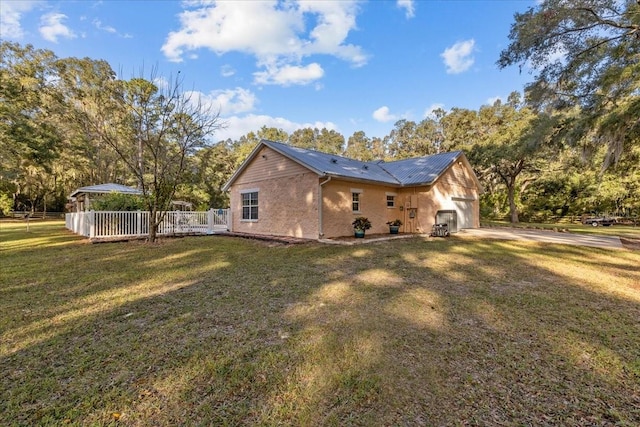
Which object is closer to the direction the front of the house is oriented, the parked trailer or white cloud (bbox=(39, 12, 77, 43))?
the parked trailer

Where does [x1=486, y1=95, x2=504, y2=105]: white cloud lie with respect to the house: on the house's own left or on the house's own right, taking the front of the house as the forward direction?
on the house's own left

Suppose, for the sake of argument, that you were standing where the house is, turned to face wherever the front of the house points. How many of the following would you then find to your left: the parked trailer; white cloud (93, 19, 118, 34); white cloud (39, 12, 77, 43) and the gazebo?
1

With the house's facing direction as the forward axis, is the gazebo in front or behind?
behind

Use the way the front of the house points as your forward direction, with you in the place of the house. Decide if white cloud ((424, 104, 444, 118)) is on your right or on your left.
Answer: on your left

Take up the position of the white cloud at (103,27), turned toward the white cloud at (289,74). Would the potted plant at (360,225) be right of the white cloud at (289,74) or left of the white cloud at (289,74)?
right

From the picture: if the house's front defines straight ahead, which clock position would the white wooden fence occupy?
The white wooden fence is roughly at 4 o'clock from the house.

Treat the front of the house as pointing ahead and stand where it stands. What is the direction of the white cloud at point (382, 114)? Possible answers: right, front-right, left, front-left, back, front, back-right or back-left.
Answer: back-left

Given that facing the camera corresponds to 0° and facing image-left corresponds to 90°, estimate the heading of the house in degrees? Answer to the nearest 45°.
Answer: approximately 315°
